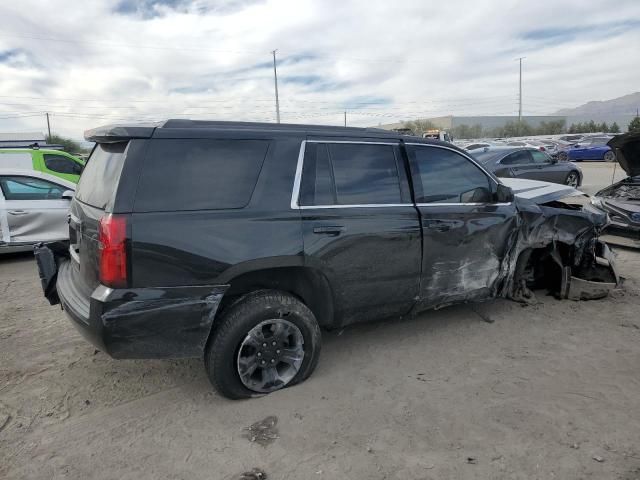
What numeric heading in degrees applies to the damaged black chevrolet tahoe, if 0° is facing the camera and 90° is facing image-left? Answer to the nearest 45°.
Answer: approximately 225°

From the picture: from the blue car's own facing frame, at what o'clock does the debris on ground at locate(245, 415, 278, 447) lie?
The debris on ground is roughly at 9 o'clock from the blue car.

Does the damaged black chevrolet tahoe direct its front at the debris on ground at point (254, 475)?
no

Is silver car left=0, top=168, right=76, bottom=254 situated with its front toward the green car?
no

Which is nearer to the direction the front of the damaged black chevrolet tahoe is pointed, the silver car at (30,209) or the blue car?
the blue car

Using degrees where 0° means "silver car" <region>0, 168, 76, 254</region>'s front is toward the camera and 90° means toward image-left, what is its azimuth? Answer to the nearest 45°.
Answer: approximately 270°

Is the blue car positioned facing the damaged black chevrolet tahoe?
no

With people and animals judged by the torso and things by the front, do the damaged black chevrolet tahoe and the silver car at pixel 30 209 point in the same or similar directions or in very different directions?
same or similar directions
